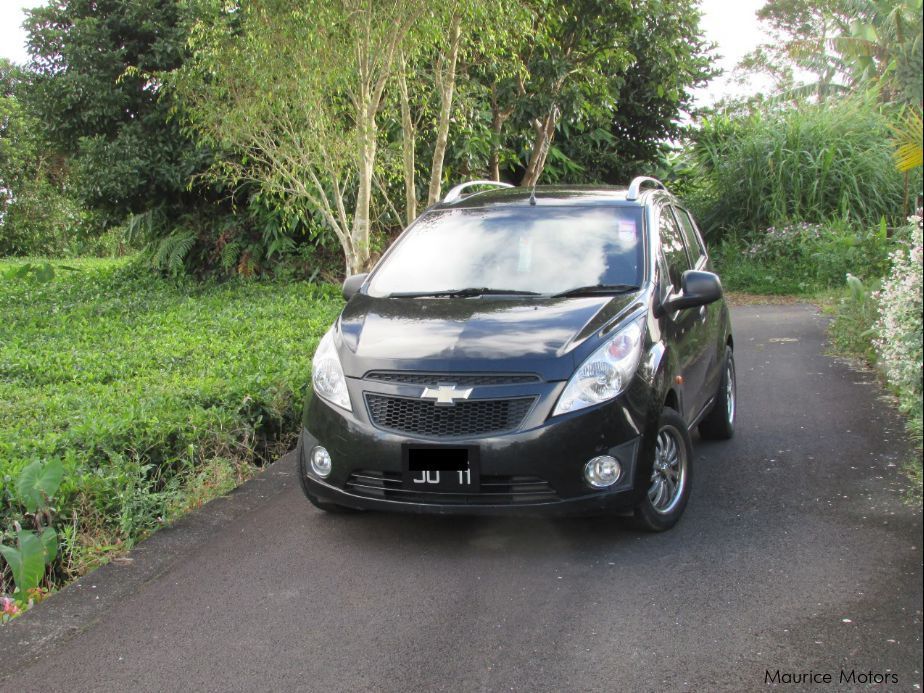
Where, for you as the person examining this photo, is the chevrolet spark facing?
facing the viewer and to the left of the viewer

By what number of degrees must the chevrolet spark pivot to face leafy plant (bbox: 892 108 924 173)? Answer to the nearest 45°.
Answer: approximately 90° to its left

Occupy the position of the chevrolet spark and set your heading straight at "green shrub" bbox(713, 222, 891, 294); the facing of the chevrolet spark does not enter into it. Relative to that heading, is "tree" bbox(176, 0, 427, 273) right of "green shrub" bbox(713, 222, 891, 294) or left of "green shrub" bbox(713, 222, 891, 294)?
left

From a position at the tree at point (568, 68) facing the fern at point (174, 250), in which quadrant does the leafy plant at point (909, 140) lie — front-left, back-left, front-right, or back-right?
back-left

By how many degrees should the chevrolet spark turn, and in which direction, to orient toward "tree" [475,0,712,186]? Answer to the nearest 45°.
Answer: approximately 135° to its right

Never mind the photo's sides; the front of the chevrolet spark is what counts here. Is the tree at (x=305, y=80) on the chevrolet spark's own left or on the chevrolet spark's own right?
on the chevrolet spark's own right

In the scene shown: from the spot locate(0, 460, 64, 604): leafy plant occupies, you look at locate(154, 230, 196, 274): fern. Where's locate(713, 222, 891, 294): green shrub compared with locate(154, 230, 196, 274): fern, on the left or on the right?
right

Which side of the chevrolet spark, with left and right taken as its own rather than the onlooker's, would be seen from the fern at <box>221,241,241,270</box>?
right

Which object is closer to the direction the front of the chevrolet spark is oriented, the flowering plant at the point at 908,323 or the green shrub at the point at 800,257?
the flowering plant

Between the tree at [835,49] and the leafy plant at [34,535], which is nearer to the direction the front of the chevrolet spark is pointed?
the leafy plant

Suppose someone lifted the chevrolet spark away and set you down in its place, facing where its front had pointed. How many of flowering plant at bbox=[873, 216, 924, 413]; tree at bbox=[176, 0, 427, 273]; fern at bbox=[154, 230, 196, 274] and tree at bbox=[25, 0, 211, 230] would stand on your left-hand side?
1

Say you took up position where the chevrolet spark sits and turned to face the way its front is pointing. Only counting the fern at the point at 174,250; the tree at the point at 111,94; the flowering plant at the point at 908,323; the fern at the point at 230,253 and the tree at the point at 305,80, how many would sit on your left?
1

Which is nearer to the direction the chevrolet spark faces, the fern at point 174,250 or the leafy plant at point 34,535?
the leafy plant

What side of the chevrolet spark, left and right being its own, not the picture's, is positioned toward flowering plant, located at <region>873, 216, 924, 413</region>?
left

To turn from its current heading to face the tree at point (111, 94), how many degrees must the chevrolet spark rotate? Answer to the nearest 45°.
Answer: approximately 90° to its right

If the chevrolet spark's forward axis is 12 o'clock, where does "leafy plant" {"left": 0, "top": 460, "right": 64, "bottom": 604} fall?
The leafy plant is roughly at 1 o'clock from the chevrolet spark.

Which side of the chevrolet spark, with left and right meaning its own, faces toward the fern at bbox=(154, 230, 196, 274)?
right

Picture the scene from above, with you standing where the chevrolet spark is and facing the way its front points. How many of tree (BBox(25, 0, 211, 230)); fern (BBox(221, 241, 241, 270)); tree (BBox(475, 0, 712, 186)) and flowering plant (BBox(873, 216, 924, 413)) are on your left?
1
